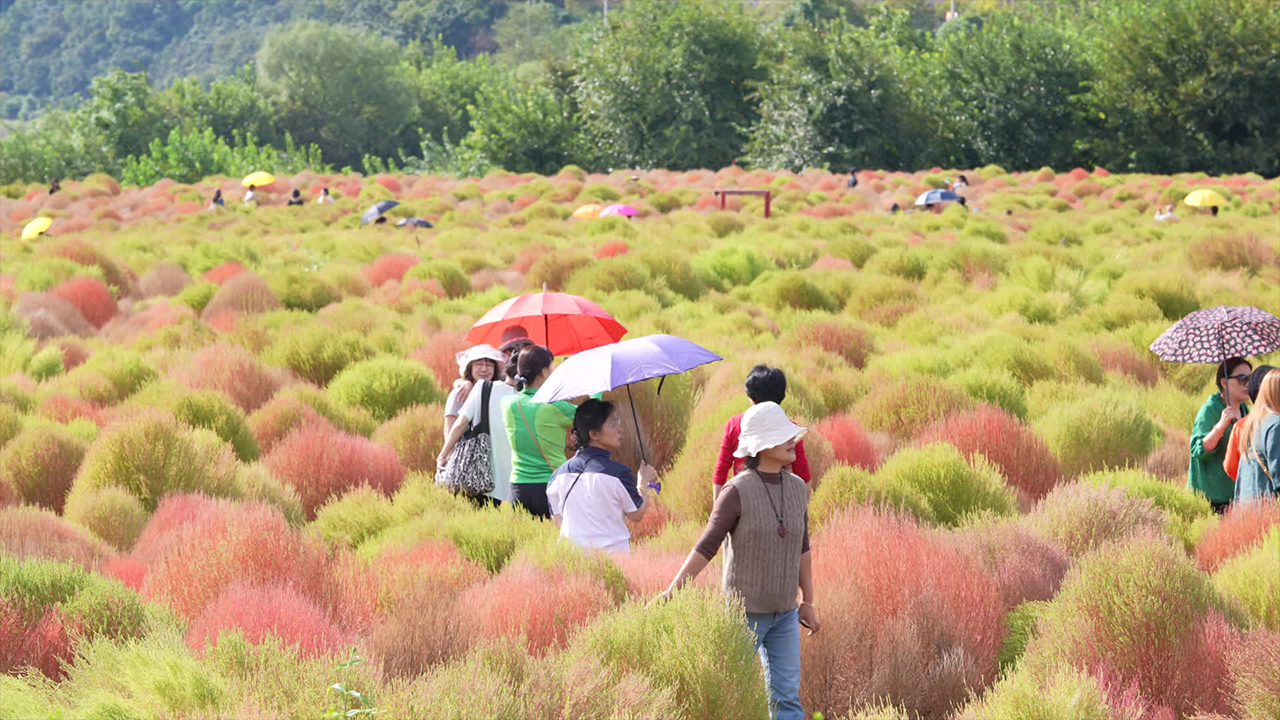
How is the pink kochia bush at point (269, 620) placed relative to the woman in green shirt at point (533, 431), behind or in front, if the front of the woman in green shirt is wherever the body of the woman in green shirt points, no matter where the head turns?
behind

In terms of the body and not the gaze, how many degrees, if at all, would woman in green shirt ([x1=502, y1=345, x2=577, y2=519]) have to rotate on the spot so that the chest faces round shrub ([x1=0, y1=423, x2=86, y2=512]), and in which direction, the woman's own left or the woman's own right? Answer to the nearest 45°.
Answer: approximately 90° to the woman's own left

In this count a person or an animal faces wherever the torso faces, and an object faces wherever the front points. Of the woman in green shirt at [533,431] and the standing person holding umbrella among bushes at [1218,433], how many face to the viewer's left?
0

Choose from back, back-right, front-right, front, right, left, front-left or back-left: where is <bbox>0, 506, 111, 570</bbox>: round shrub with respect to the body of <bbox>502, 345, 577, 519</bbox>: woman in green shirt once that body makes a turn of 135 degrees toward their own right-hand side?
right

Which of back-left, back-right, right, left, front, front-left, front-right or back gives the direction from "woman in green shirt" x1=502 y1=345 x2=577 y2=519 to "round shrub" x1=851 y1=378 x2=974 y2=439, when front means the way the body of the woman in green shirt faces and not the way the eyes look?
front

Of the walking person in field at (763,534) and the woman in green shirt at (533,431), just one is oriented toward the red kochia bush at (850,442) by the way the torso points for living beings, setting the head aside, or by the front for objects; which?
the woman in green shirt

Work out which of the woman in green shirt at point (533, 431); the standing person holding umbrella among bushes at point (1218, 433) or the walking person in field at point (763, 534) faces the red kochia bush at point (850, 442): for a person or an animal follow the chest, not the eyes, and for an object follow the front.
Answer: the woman in green shirt

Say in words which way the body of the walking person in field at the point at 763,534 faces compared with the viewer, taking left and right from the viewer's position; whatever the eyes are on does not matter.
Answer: facing the viewer and to the right of the viewer

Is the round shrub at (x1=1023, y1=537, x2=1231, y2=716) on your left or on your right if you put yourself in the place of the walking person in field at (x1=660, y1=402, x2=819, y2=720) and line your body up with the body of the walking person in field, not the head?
on your left

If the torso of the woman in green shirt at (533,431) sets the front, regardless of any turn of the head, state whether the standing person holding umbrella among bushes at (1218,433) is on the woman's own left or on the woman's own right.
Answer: on the woman's own right

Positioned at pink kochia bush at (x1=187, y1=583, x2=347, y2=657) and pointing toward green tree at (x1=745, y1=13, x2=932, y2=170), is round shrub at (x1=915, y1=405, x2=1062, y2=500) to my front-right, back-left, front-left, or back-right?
front-right

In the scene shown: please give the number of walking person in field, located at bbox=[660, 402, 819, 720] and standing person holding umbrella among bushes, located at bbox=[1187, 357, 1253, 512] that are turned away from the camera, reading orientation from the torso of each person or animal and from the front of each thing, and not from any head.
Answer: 0

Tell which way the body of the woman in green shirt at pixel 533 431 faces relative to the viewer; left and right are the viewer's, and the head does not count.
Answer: facing away from the viewer and to the right of the viewer

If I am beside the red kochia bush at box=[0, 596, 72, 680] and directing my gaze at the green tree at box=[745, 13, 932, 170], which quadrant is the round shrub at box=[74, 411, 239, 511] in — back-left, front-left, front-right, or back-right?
front-left
